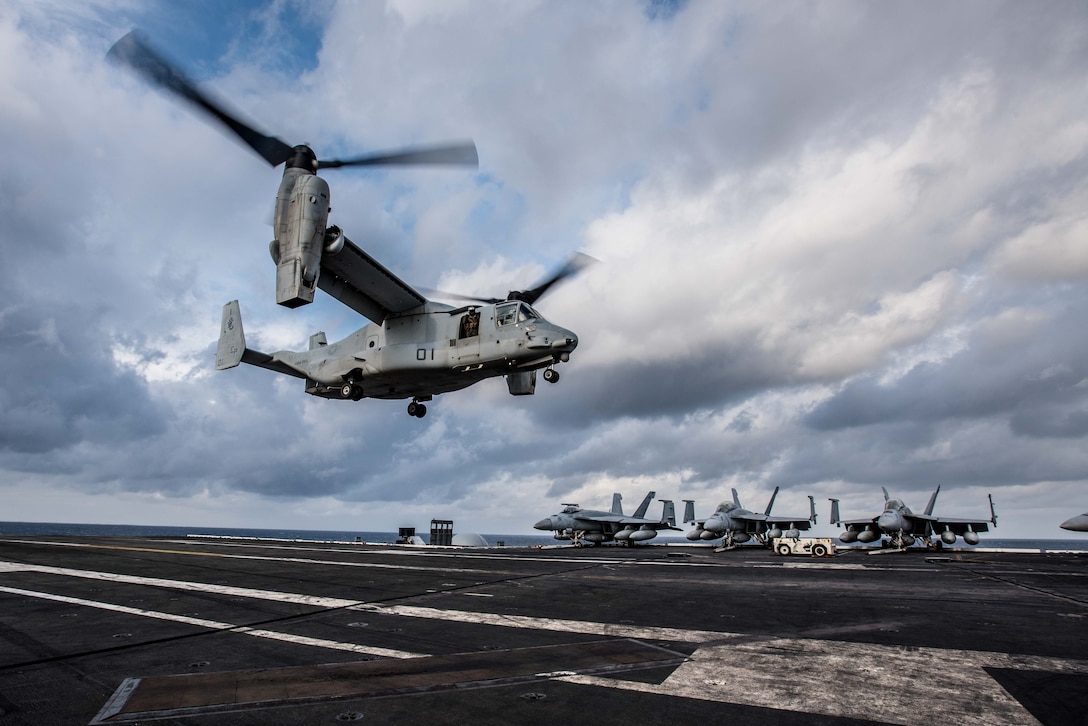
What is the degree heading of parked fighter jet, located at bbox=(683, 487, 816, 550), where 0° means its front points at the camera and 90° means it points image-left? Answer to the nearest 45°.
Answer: approximately 45°

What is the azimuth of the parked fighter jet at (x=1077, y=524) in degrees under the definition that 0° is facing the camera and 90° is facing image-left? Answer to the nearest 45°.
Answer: approximately 90°

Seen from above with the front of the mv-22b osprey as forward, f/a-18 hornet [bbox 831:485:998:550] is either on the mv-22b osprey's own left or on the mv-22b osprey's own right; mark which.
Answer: on the mv-22b osprey's own left

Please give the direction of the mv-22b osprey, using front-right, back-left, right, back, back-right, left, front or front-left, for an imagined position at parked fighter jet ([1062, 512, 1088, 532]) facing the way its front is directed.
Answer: front-left

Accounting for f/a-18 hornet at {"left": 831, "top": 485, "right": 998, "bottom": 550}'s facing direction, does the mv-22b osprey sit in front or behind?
in front

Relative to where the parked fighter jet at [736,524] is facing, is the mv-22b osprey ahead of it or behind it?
ahead
